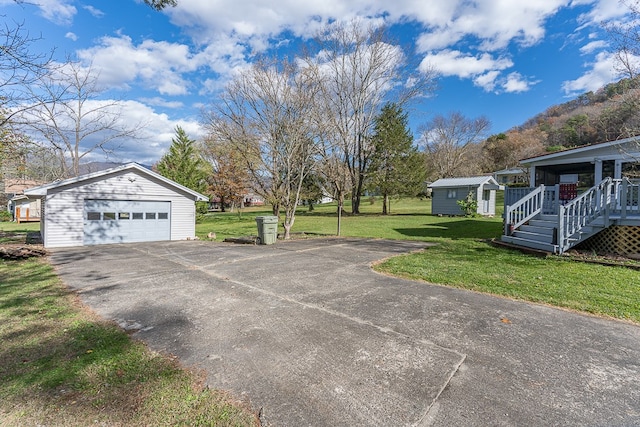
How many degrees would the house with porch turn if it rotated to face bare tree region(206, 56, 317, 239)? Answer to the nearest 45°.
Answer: approximately 45° to its right

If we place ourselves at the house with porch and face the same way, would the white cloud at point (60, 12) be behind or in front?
in front

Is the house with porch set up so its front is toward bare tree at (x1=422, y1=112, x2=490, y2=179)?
no

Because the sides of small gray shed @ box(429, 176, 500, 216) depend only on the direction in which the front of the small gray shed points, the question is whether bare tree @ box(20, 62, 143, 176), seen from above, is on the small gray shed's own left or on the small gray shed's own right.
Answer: on the small gray shed's own right

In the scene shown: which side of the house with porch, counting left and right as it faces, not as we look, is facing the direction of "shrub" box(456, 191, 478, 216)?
right

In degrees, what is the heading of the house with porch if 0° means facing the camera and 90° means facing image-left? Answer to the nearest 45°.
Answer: approximately 45°

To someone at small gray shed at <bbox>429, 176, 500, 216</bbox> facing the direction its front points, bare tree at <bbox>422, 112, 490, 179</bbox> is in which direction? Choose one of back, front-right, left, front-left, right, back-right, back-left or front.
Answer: back-left

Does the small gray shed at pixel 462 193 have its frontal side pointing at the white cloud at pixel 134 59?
no

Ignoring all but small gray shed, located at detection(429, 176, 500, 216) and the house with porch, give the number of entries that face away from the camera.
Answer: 0

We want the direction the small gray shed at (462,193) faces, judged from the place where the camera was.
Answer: facing the viewer and to the right of the viewer

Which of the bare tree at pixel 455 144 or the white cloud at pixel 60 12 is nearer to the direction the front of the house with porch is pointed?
the white cloud

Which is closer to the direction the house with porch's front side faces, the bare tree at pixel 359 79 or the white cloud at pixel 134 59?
the white cloud
